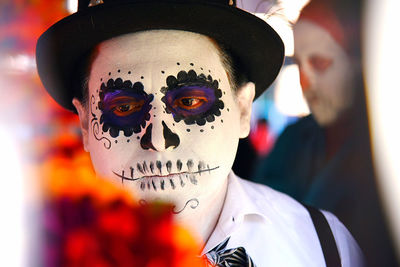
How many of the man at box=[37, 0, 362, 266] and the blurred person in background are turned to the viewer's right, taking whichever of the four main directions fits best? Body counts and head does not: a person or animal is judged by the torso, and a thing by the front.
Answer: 0

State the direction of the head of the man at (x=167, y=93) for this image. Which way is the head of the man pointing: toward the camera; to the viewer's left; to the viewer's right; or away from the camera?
toward the camera

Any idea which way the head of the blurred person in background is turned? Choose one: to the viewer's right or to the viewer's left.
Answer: to the viewer's left

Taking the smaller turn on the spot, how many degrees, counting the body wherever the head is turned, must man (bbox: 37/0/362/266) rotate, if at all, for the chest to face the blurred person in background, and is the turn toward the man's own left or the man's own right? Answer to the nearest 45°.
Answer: approximately 135° to the man's own left

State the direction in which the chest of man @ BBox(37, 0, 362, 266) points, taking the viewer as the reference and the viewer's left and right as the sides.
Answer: facing the viewer

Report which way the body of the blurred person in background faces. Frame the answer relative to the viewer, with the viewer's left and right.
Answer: facing the viewer and to the left of the viewer

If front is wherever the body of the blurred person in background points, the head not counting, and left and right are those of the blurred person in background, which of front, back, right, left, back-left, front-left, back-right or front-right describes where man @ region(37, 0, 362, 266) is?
front
